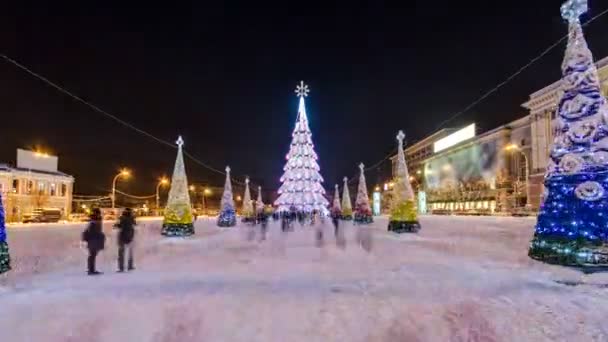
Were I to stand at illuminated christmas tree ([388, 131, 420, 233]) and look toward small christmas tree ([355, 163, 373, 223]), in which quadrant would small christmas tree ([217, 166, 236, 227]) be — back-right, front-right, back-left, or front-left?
front-left

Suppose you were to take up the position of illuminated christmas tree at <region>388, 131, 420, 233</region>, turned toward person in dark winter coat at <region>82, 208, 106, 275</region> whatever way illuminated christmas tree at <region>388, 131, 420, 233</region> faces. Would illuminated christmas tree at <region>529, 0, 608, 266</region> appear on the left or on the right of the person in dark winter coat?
left

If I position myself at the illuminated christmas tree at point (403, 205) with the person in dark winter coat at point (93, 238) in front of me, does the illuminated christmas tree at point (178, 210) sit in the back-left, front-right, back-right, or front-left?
front-right

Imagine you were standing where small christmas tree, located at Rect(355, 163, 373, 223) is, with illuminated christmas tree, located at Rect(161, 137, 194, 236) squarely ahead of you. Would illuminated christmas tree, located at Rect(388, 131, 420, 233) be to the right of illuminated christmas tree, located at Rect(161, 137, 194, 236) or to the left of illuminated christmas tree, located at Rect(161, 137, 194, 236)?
left
